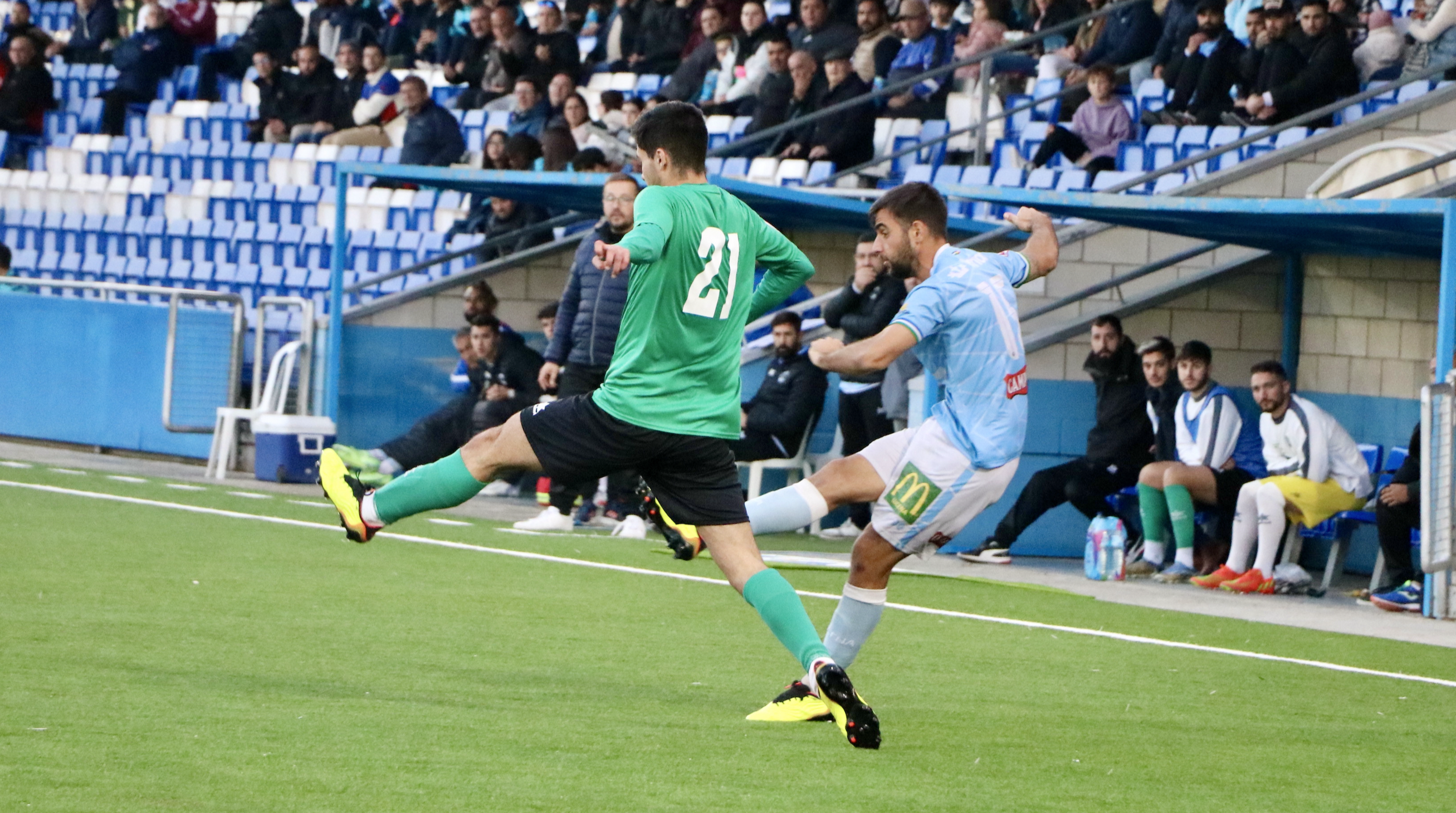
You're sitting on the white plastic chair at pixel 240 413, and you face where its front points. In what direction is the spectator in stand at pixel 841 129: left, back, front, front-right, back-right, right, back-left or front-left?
back

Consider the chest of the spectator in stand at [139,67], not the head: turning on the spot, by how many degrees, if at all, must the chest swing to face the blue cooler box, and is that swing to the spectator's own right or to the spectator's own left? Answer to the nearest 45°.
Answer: approximately 45° to the spectator's own left

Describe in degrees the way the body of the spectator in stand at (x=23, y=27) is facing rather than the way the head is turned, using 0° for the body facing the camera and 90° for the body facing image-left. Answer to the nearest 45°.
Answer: approximately 45°

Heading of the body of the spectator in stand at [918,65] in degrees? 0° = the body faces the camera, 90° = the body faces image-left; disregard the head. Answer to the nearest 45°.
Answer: approximately 45°

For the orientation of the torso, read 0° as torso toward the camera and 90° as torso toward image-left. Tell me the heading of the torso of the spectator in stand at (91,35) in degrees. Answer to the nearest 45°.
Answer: approximately 45°

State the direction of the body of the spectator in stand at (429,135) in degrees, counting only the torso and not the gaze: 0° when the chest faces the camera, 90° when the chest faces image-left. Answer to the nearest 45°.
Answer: approximately 45°

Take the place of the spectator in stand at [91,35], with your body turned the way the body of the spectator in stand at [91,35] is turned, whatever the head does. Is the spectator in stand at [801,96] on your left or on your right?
on your left

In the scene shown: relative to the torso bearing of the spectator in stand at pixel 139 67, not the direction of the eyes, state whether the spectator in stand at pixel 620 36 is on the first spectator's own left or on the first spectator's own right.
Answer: on the first spectator's own left

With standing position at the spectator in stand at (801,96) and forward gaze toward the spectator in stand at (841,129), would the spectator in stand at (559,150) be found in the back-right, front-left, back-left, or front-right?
back-right
